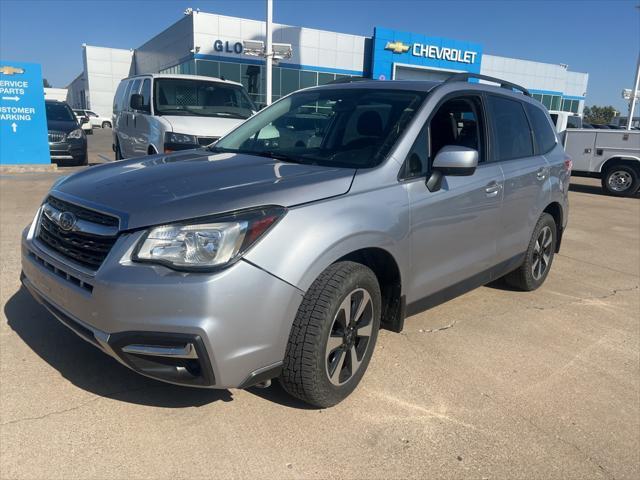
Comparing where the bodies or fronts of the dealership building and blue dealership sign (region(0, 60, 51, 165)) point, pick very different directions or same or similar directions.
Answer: same or similar directions

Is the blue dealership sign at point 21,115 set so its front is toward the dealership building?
no

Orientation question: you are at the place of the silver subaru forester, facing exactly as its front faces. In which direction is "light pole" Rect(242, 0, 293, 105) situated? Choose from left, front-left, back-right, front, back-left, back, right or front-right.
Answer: back-right

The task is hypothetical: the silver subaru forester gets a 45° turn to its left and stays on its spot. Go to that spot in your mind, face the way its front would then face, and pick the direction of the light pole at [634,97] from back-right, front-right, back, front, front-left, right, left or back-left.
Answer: back-left

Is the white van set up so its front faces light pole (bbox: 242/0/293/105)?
no

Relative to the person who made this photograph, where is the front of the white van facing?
facing the viewer and to the right of the viewer

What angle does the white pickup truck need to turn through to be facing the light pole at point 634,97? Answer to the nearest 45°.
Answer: approximately 90° to its left

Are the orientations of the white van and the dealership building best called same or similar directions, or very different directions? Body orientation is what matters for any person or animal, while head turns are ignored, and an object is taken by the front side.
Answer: same or similar directions

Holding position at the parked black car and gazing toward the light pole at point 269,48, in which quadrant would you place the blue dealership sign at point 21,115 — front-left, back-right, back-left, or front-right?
back-right

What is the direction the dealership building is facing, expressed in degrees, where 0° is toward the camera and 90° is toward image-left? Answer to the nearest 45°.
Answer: approximately 315°

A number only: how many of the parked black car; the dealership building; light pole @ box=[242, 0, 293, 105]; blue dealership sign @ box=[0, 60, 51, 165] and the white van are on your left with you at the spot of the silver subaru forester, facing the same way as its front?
0

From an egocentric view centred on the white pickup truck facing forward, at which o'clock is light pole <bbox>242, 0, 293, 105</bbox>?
The light pole is roughly at 6 o'clock from the white pickup truck.

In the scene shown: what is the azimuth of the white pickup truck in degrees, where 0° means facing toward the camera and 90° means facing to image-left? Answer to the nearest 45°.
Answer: approximately 270°

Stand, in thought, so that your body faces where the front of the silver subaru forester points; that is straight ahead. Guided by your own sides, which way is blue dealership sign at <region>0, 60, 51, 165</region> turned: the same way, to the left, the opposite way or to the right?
to the left

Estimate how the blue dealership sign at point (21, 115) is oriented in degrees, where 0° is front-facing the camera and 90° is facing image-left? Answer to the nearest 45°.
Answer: approximately 0°

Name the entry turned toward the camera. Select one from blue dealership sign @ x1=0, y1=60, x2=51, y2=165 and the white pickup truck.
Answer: the blue dealership sign
